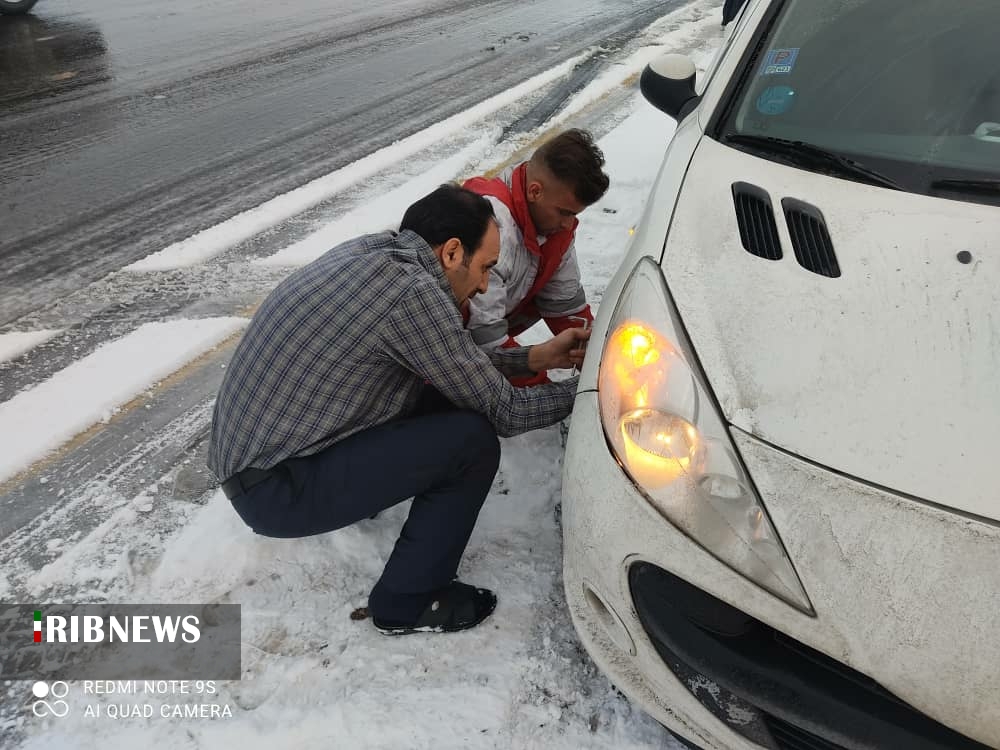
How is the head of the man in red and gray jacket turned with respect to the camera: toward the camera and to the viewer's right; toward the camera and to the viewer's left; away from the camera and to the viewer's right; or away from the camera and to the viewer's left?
toward the camera and to the viewer's right

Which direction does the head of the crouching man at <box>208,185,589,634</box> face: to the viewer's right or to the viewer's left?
to the viewer's right

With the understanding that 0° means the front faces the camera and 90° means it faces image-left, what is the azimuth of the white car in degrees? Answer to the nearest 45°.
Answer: approximately 0°

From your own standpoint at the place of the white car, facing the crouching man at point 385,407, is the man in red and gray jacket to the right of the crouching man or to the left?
right

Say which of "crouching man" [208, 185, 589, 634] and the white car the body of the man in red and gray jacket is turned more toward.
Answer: the white car

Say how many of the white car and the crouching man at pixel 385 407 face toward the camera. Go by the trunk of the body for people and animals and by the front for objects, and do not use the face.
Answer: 1

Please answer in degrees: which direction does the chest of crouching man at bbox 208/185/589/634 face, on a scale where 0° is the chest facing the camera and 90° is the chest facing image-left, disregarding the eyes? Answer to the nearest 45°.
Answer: approximately 270°

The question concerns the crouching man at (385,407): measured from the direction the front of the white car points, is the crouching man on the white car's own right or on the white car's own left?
on the white car's own right
